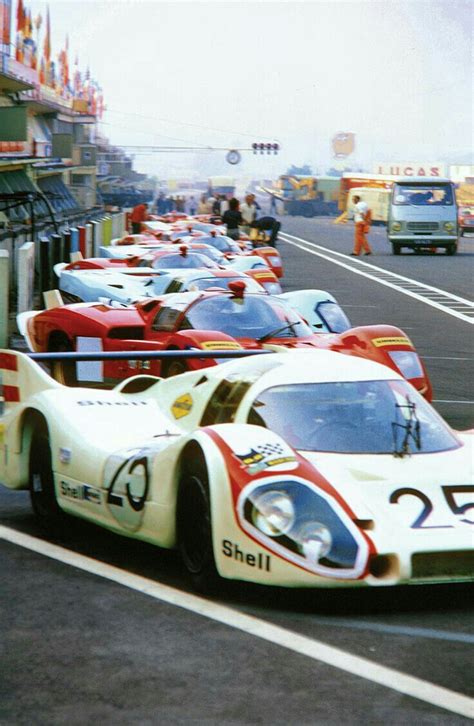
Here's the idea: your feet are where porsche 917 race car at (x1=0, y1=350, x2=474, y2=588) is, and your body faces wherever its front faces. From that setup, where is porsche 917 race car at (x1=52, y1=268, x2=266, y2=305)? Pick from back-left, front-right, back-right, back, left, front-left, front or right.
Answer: back-left

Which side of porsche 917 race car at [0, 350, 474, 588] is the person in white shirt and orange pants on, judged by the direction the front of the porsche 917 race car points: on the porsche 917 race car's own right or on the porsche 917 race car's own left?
on the porsche 917 race car's own left

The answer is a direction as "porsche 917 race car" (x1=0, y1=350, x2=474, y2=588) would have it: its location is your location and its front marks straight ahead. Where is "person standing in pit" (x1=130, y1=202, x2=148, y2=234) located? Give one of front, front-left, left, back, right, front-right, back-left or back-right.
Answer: back-left

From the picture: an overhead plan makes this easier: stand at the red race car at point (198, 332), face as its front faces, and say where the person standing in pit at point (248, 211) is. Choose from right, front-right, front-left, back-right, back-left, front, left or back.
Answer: back-left

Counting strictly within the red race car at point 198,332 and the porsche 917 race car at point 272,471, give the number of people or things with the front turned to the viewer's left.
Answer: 0

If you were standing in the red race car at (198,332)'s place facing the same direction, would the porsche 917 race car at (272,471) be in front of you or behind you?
in front

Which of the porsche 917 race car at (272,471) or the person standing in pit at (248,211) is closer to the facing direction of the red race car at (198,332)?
the porsche 917 race car

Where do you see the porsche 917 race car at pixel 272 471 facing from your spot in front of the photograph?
facing the viewer and to the right of the viewer

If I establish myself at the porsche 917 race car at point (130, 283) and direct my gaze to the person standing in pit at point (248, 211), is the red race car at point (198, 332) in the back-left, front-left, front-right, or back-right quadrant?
back-right

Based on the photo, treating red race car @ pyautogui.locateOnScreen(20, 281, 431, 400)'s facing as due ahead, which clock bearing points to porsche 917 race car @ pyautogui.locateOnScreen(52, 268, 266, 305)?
The porsche 917 race car is roughly at 7 o'clock from the red race car.
